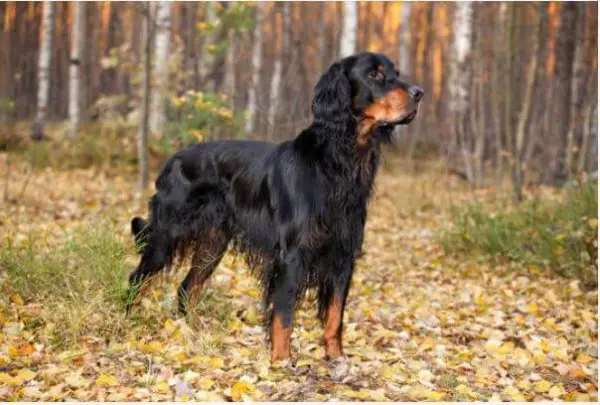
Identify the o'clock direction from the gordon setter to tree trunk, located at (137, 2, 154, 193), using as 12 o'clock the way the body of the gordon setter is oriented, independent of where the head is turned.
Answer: The tree trunk is roughly at 7 o'clock from the gordon setter.

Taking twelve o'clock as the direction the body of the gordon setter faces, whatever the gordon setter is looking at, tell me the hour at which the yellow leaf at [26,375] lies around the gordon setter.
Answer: The yellow leaf is roughly at 4 o'clock from the gordon setter.

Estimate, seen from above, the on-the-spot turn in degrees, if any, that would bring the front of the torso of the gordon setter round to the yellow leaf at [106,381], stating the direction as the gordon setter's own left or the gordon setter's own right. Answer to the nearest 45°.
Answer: approximately 90° to the gordon setter's own right

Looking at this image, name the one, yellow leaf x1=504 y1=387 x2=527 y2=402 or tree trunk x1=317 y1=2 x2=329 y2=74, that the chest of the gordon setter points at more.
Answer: the yellow leaf

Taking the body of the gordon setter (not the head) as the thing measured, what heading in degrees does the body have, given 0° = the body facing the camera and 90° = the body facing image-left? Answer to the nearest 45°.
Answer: approximately 315°

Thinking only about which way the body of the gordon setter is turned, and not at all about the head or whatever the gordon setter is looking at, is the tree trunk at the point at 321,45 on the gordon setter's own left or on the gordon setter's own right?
on the gordon setter's own left

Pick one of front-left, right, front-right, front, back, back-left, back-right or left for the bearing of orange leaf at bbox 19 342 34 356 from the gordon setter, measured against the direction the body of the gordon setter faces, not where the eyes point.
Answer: back-right
